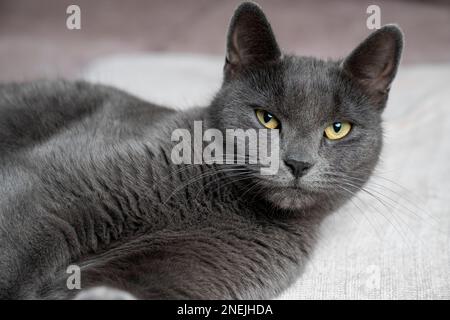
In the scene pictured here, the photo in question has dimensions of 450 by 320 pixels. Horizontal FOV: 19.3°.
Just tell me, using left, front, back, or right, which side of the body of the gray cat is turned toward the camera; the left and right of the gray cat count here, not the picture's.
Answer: right
